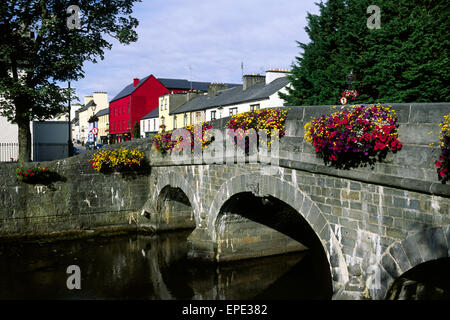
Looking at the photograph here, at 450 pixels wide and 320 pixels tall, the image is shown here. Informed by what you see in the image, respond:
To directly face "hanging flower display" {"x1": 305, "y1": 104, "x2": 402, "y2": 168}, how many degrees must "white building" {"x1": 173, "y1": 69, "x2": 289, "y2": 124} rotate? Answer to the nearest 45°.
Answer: approximately 45° to its left

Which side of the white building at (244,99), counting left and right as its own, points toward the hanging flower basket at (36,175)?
front

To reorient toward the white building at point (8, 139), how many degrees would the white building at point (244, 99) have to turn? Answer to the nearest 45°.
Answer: approximately 45° to its right

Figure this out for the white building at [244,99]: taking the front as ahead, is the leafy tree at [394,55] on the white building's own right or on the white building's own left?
on the white building's own left

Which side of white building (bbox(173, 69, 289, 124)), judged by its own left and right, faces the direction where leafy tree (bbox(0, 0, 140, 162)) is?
front

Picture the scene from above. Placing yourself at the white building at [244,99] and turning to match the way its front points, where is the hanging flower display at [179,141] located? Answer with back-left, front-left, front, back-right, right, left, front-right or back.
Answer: front-left

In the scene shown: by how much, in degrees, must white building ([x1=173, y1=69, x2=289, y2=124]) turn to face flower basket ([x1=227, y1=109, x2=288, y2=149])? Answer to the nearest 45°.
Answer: approximately 45° to its left

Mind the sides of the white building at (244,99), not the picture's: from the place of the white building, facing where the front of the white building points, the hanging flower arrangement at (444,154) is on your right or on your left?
on your left

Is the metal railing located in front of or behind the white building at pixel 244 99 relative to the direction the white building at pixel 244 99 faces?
in front
